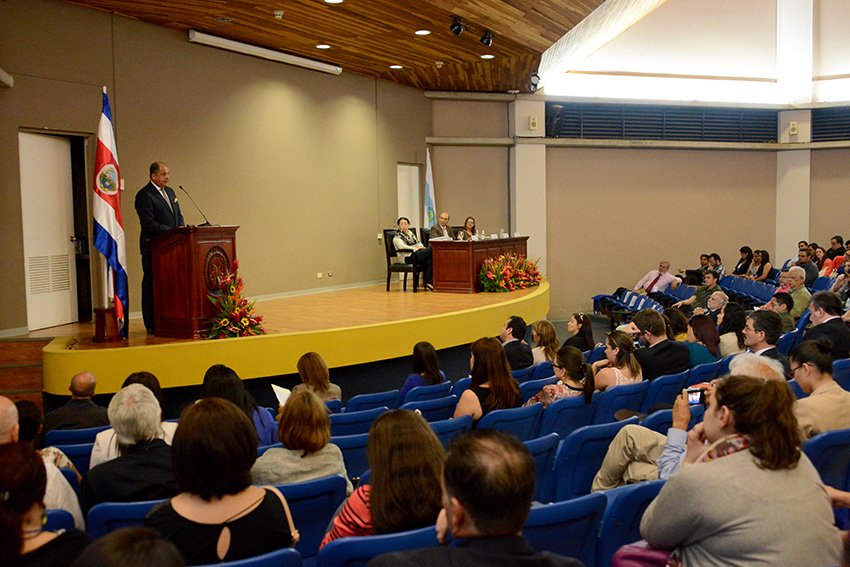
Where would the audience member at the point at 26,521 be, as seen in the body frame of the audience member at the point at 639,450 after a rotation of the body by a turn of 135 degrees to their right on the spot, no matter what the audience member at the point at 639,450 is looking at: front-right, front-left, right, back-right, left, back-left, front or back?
back

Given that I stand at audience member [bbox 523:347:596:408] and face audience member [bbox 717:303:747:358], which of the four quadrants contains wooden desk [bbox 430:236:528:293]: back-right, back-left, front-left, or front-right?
front-left

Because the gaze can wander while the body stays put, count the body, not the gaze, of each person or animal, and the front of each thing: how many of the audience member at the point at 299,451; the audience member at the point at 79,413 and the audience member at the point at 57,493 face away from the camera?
3

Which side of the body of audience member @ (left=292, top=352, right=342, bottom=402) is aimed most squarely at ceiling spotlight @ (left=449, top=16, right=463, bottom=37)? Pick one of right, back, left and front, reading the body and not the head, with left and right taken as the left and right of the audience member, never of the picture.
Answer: front

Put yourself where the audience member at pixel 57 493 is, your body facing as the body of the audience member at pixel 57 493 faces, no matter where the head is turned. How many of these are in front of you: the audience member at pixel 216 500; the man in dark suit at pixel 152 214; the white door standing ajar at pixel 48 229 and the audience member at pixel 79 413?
3

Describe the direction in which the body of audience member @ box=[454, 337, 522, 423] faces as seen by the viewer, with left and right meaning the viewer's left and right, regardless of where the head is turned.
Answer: facing away from the viewer and to the left of the viewer

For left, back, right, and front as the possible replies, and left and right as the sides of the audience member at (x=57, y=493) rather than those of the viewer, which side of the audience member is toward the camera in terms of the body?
back

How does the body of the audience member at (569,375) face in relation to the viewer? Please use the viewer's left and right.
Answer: facing away from the viewer and to the left of the viewer

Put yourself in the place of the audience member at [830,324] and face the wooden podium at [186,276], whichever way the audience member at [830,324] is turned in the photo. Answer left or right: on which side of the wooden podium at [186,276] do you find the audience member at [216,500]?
left

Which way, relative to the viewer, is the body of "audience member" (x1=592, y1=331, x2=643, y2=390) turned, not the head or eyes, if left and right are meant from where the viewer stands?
facing away from the viewer and to the left of the viewer

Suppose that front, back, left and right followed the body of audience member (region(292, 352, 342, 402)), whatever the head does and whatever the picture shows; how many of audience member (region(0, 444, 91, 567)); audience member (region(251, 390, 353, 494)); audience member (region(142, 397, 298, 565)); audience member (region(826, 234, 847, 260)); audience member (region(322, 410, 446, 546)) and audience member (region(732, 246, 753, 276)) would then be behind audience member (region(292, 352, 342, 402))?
4

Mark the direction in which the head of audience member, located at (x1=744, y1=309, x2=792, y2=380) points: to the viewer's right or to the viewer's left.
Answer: to the viewer's left

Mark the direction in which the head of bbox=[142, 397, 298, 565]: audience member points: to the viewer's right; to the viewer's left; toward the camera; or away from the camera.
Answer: away from the camera

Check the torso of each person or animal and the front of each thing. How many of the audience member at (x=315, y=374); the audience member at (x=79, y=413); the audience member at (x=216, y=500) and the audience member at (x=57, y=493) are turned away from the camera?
4

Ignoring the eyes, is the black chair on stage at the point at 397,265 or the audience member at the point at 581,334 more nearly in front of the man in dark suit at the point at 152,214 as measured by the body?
the audience member

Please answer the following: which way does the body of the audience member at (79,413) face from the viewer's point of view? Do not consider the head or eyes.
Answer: away from the camera

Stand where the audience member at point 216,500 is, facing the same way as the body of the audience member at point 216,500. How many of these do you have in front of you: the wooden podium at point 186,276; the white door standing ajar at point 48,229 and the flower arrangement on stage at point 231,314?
3

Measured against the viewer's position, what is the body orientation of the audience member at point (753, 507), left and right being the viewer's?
facing away from the viewer and to the left of the viewer

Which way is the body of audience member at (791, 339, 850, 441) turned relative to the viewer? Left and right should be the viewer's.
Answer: facing away from the viewer and to the left of the viewer

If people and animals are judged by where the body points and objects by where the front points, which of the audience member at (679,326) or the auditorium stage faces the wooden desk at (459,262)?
the audience member

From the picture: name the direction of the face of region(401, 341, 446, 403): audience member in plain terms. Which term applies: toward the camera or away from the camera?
away from the camera
